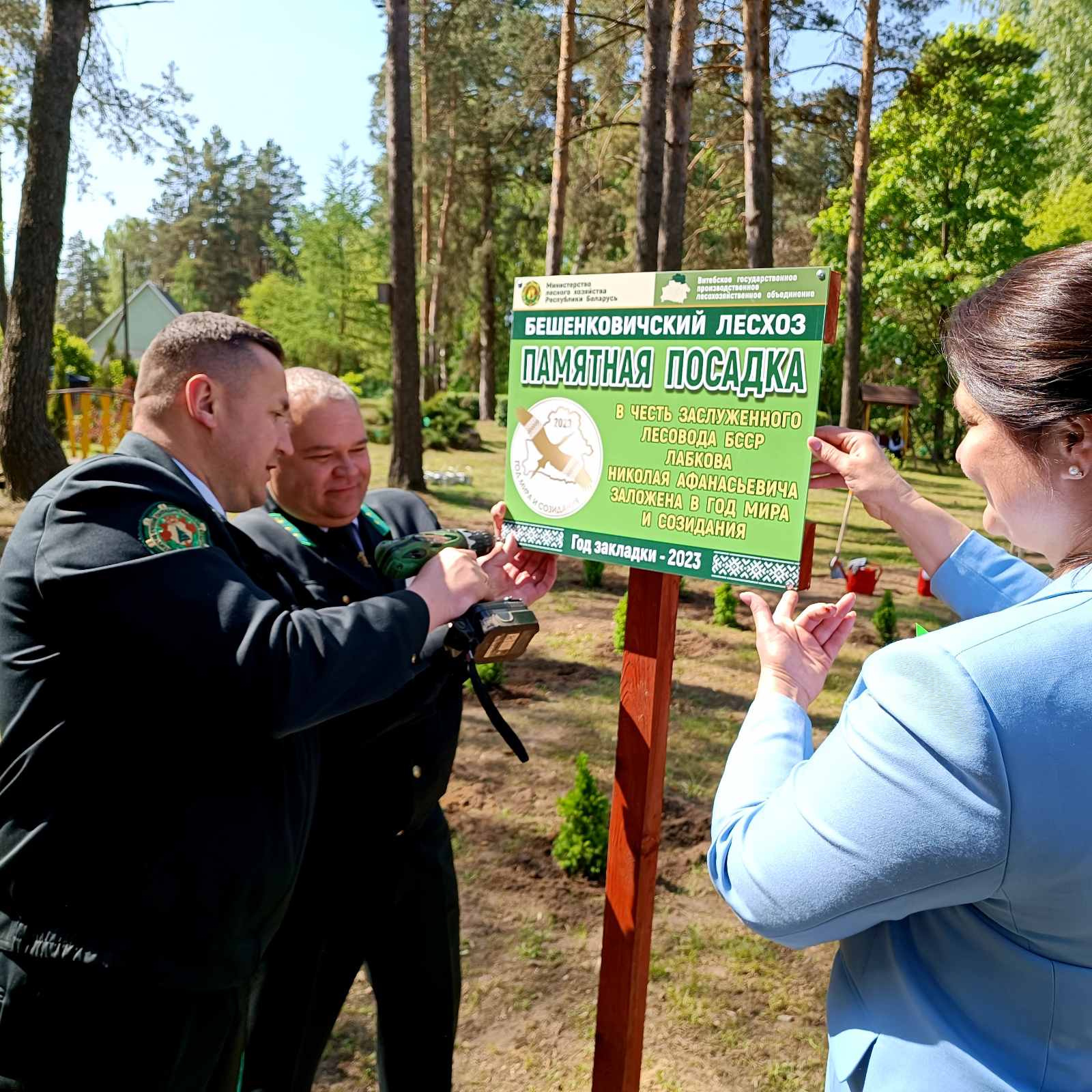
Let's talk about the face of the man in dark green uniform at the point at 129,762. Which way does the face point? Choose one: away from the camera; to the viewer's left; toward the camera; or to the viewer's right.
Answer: to the viewer's right

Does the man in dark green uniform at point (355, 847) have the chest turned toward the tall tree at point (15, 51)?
no

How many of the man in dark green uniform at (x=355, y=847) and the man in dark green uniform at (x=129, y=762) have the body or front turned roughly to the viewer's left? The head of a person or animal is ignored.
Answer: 0

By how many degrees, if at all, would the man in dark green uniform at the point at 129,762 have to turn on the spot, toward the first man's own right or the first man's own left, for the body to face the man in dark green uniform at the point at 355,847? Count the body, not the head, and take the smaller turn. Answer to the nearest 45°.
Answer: approximately 45° to the first man's own left

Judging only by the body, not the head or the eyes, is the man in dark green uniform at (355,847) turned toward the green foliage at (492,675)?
no

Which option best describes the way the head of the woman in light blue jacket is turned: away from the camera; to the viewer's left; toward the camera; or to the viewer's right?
to the viewer's left

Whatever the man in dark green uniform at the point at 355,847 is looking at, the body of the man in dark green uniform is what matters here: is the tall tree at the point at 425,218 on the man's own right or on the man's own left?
on the man's own left

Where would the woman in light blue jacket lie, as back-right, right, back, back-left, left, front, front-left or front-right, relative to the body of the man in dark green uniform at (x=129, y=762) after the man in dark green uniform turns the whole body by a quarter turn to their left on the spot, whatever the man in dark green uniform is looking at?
back-right

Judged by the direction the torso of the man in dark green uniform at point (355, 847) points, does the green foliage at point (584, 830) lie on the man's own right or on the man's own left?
on the man's own left

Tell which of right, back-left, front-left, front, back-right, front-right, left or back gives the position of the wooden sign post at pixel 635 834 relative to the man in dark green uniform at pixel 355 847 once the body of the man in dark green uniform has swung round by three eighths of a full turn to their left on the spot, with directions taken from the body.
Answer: right

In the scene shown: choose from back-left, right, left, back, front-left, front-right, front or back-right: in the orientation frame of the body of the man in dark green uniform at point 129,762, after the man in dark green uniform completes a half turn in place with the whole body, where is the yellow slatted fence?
right

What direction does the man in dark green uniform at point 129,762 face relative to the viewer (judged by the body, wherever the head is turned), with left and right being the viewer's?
facing to the right of the viewer

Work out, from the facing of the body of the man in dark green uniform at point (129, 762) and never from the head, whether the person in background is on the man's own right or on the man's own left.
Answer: on the man's own left

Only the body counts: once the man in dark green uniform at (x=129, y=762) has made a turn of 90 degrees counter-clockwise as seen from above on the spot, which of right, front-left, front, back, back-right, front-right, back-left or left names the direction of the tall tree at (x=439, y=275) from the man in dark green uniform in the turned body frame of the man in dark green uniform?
front

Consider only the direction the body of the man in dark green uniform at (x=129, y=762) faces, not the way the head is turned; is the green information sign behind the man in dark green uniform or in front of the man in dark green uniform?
in front

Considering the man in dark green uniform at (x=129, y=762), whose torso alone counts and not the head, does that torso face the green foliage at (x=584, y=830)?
no

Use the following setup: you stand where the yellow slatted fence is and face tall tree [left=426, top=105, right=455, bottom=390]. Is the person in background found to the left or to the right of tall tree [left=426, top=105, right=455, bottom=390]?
right

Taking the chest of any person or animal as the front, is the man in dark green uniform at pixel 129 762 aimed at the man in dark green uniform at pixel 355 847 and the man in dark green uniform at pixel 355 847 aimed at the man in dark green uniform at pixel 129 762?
no
